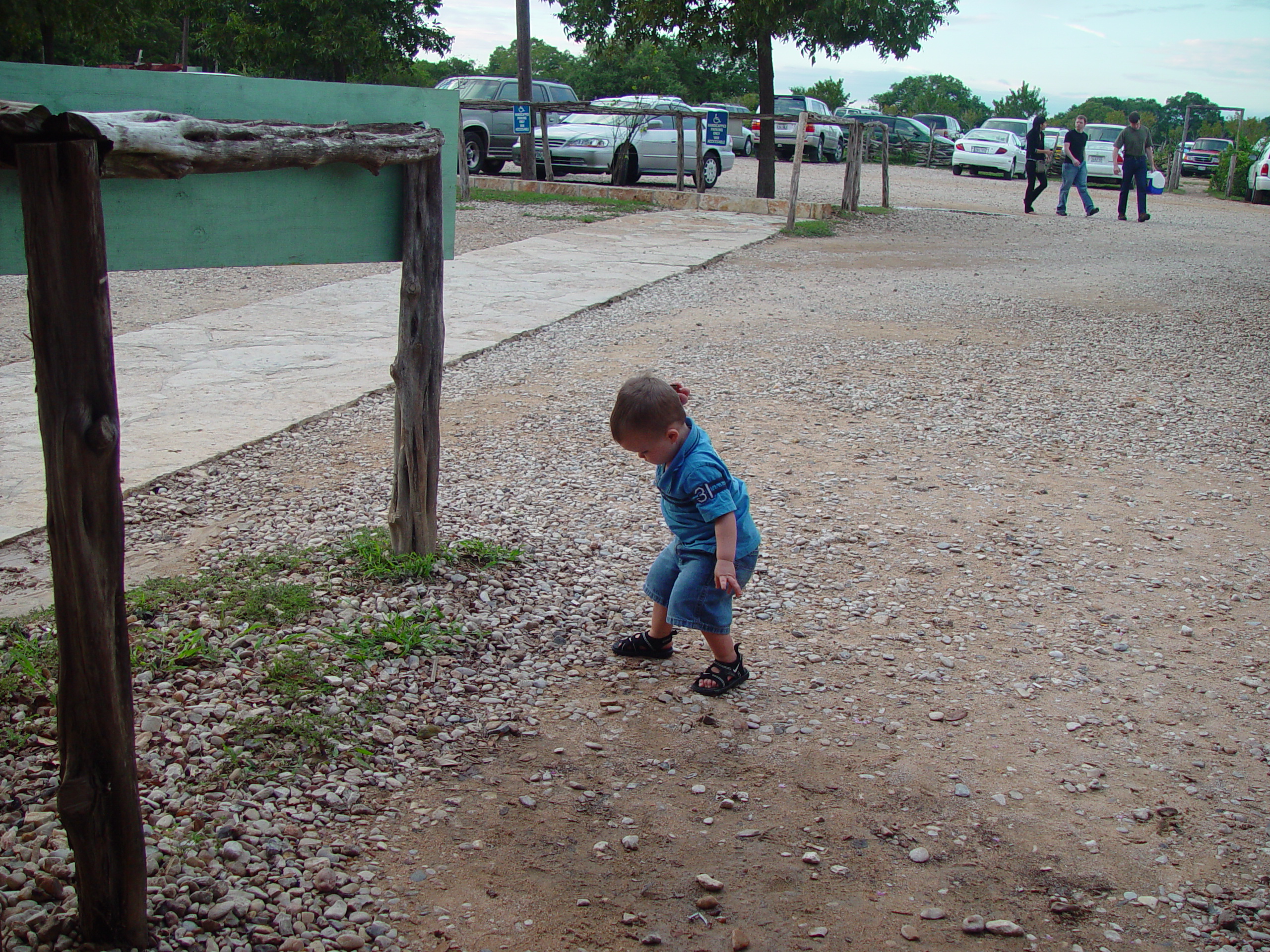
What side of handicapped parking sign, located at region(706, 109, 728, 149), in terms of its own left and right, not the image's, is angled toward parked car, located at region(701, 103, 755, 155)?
back

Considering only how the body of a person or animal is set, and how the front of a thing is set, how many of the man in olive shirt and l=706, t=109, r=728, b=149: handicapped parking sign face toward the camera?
2

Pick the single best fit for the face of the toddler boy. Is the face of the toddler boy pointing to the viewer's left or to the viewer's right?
to the viewer's left

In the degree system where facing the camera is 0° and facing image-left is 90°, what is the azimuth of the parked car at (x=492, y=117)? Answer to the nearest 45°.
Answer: approximately 45°
